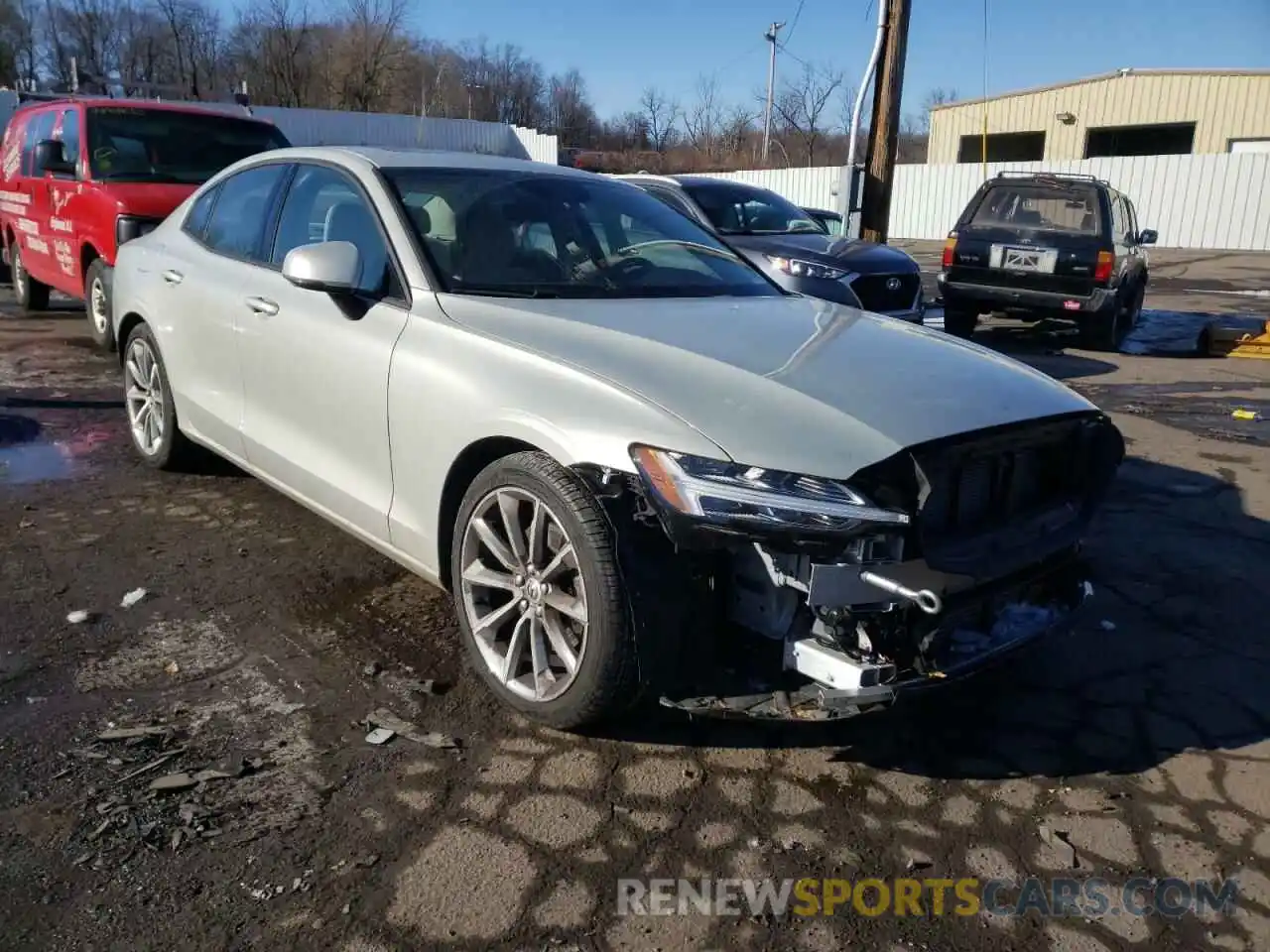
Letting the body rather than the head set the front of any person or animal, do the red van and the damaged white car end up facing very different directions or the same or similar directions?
same or similar directions

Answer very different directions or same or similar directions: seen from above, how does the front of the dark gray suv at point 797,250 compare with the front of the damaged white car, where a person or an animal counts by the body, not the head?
same or similar directions

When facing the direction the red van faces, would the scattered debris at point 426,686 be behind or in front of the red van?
in front

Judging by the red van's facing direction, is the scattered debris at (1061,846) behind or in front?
in front

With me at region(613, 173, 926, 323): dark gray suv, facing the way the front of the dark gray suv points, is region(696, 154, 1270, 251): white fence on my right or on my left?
on my left

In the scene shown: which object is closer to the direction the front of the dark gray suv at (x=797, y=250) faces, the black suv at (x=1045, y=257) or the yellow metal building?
the black suv

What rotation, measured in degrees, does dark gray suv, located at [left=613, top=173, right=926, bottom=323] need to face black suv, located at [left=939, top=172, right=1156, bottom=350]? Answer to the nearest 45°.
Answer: approximately 90° to its left

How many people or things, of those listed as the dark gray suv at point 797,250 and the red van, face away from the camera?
0

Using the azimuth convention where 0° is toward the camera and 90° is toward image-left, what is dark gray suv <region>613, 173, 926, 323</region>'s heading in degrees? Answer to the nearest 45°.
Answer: approximately 315°

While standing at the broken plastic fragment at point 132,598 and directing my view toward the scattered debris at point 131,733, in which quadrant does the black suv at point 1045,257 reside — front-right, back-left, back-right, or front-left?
back-left

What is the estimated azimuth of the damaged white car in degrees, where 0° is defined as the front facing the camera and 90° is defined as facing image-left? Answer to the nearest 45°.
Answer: approximately 315°

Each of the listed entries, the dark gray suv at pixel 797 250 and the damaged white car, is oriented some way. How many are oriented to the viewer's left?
0

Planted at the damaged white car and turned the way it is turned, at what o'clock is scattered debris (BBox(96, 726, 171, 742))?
The scattered debris is roughly at 4 o'clock from the damaged white car.

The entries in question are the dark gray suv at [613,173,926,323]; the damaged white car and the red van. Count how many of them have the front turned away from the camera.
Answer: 0

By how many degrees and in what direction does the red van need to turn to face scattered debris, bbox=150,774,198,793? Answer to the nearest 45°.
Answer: approximately 45° to its right
